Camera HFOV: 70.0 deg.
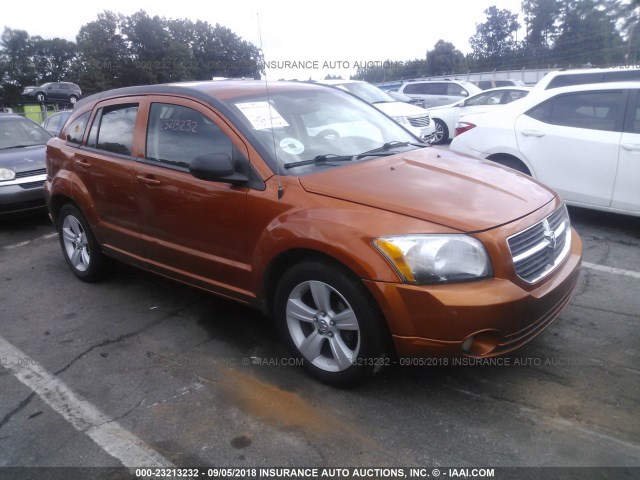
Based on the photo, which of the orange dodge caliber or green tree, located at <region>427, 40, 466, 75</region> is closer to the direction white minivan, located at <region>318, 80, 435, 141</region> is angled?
the orange dodge caliber

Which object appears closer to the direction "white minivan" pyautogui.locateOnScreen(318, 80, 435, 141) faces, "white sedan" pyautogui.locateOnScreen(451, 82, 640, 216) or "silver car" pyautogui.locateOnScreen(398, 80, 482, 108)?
the white sedan

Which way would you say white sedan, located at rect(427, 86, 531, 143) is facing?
to the viewer's left

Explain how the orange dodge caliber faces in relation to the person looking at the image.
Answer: facing the viewer and to the right of the viewer

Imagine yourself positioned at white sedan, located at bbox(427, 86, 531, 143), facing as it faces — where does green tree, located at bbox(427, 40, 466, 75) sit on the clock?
The green tree is roughly at 3 o'clock from the white sedan.

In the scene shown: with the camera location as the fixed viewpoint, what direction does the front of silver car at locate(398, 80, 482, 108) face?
facing to the right of the viewer
